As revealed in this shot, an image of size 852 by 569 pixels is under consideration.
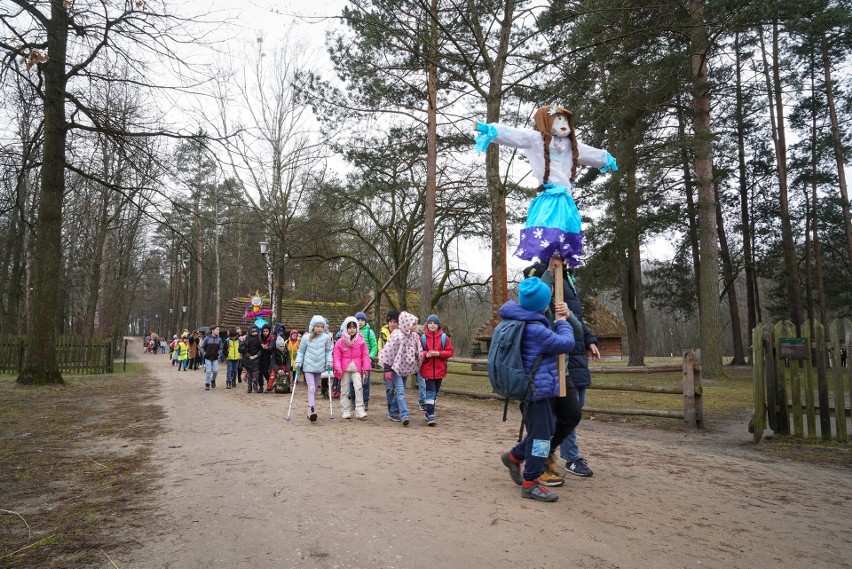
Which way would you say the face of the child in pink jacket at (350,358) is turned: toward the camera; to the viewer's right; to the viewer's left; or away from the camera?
toward the camera

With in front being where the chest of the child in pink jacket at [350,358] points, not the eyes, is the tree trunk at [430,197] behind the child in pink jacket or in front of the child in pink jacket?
behind

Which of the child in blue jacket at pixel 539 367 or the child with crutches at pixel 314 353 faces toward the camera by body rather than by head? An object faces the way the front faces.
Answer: the child with crutches

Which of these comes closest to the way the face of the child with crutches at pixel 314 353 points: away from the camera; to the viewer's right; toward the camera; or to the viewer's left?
toward the camera

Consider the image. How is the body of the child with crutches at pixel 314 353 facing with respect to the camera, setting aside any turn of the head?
toward the camera

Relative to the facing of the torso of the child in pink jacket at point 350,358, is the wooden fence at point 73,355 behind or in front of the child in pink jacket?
behind

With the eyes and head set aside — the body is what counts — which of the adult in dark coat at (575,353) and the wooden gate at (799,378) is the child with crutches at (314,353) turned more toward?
the adult in dark coat

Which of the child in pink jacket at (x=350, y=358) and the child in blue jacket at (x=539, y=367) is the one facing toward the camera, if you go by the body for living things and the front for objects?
the child in pink jacket

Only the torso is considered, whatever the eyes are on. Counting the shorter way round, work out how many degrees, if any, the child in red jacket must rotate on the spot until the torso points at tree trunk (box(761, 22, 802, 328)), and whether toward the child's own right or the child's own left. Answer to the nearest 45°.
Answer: approximately 135° to the child's own left

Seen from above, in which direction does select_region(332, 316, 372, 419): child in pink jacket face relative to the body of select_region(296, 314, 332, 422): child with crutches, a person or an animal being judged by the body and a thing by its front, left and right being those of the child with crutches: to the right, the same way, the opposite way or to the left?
the same way

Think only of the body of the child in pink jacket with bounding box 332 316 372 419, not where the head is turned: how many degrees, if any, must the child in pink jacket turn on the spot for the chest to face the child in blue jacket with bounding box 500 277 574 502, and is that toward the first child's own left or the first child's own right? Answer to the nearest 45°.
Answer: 0° — they already face them

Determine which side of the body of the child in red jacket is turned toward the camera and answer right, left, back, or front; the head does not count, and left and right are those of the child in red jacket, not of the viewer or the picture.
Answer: front

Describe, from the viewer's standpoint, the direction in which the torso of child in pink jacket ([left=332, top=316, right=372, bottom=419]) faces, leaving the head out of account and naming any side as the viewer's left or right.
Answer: facing the viewer

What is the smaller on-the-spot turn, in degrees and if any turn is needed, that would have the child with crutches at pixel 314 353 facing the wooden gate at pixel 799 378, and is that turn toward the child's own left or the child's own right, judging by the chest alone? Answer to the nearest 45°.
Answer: approximately 45° to the child's own left

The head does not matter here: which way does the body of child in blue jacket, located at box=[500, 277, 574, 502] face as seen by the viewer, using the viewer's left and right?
facing to the right of the viewer
